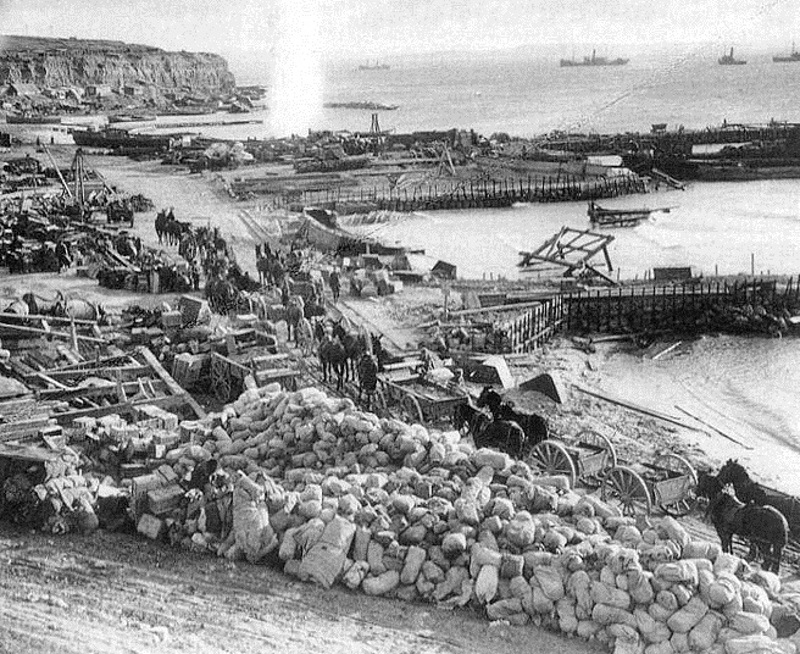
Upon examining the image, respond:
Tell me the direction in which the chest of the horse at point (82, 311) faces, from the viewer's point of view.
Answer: to the viewer's left

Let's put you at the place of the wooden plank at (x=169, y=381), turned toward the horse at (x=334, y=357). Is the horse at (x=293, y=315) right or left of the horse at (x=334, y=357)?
left
